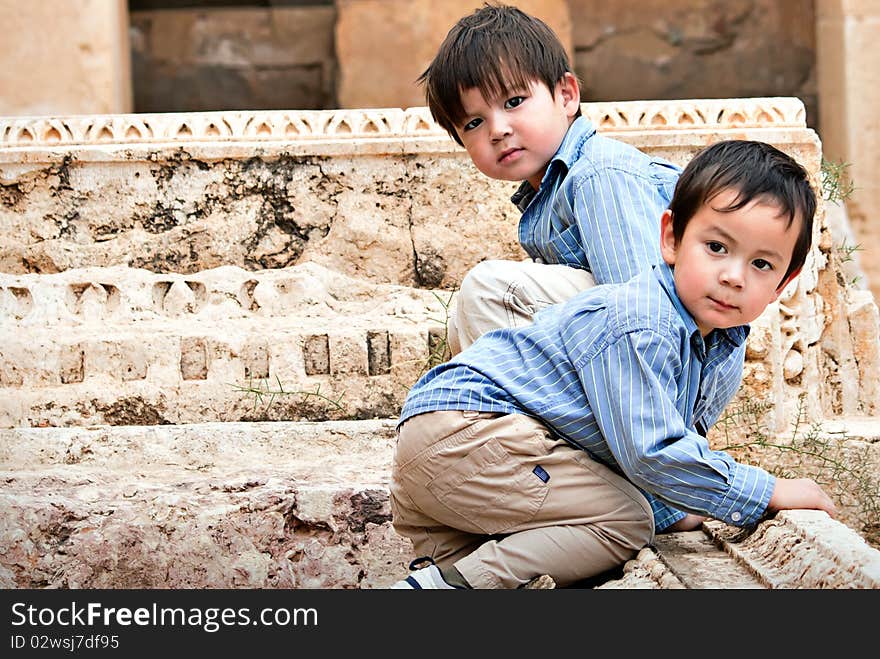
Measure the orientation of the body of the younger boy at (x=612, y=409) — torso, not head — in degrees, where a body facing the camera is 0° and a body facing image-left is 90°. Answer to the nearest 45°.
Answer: approximately 270°

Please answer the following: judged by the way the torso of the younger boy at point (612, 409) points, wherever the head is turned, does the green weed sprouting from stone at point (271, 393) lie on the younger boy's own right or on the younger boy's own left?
on the younger boy's own left

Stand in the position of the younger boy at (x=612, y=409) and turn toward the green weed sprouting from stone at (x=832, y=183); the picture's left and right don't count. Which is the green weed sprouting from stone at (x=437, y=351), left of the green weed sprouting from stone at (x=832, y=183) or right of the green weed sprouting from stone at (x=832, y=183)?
left

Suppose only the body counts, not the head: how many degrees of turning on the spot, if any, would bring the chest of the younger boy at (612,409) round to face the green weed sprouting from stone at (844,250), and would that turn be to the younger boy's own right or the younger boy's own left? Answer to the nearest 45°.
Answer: approximately 90° to the younger boy's own left

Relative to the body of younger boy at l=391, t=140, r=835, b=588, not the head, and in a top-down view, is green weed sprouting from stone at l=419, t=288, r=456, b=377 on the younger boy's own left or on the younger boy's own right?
on the younger boy's own left
